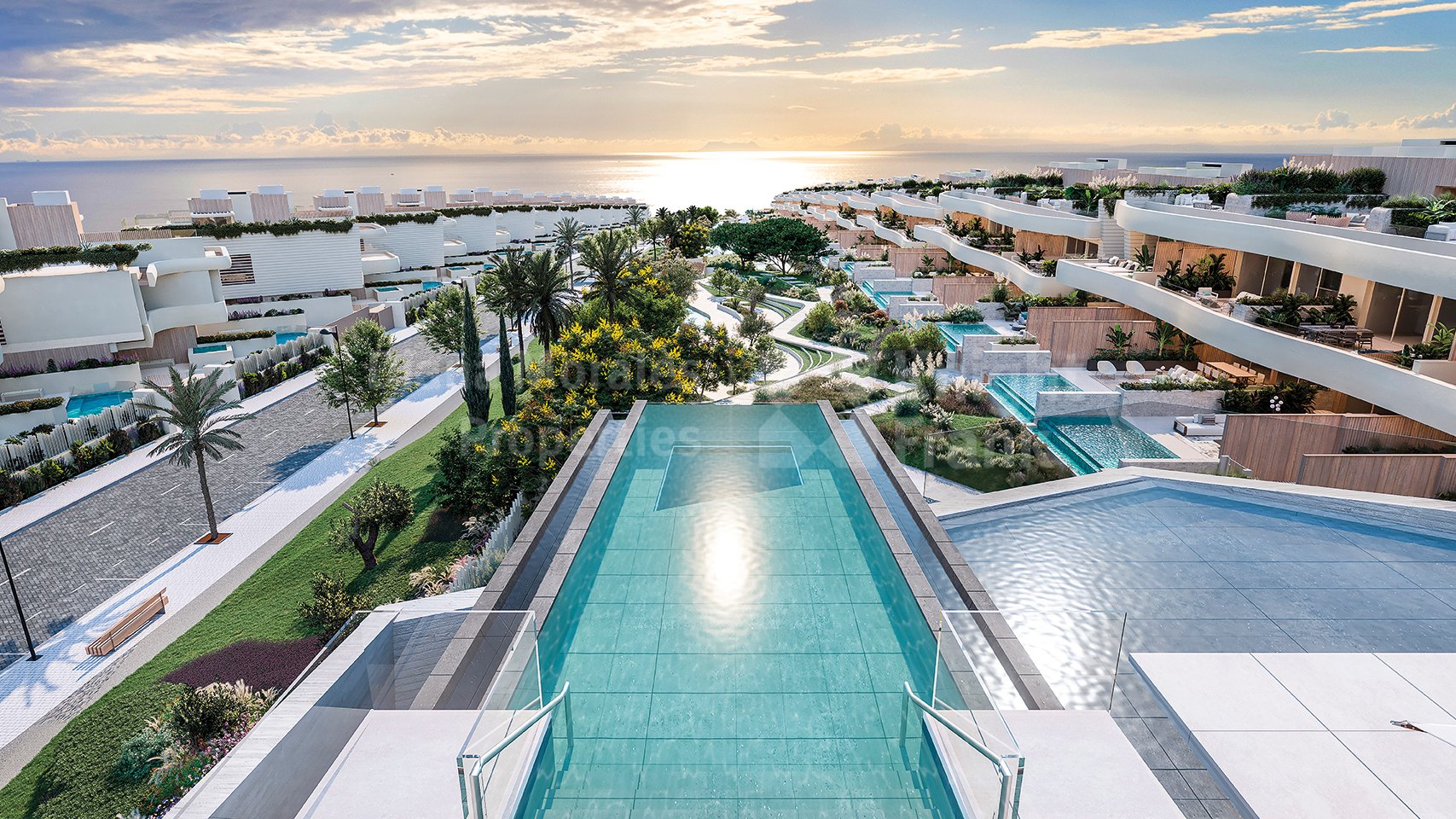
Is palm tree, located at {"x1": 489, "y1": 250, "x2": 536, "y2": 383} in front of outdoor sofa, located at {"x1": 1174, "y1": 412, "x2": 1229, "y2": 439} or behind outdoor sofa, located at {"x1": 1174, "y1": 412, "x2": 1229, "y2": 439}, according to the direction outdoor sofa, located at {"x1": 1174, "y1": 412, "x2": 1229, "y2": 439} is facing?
in front

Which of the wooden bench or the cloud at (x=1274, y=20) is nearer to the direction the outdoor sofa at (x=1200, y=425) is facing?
the wooden bench
